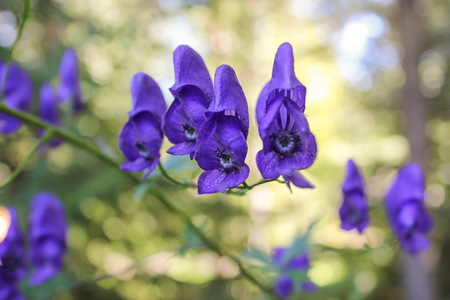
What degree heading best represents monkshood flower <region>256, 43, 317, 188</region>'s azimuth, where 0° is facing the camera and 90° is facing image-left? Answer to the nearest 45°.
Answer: approximately 0°

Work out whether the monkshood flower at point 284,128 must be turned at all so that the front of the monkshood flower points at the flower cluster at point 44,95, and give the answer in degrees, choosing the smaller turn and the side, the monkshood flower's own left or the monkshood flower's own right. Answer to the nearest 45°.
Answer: approximately 135° to the monkshood flower's own right

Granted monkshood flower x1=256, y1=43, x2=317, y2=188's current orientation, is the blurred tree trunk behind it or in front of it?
behind

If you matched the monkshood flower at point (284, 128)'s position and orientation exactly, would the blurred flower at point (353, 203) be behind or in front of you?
behind

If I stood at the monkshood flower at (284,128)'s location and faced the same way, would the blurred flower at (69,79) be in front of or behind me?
behind

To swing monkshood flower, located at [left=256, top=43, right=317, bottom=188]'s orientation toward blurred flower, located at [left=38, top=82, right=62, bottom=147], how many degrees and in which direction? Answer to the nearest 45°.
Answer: approximately 135° to its right
